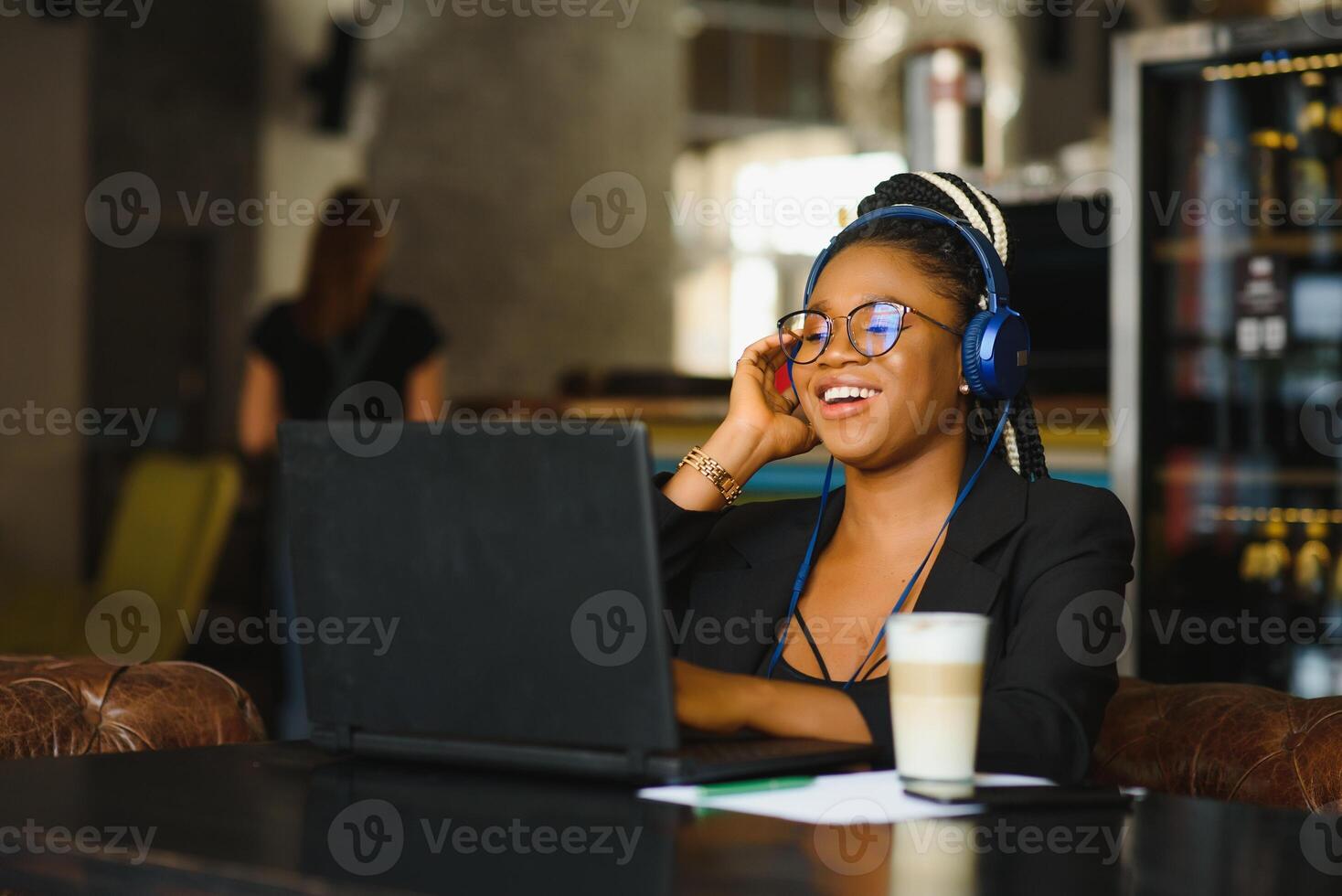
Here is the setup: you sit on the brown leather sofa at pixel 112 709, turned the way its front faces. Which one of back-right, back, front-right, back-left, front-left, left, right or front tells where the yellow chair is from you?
back

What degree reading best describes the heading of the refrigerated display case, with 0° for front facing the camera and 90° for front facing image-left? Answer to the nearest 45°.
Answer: approximately 0°

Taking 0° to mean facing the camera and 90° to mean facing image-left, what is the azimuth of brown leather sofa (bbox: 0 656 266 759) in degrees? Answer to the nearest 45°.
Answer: approximately 0°

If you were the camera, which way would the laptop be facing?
facing away from the viewer and to the right of the viewer

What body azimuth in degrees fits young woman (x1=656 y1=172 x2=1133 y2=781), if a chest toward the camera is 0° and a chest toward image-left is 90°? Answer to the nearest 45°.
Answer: approximately 45°

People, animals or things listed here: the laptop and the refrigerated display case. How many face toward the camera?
1

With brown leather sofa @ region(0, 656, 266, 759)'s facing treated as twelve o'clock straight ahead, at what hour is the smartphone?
The smartphone is roughly at 11 o'clock from the brown leather sofa.

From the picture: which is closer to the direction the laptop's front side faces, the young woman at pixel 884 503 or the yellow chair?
the young woman

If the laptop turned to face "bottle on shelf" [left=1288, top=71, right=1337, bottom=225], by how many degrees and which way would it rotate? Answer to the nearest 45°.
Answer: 0° — it already faces it

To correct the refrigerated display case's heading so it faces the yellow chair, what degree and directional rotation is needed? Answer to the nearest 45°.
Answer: approximately 90° to its right

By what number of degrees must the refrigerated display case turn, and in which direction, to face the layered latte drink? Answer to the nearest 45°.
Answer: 0° — it already faces it
